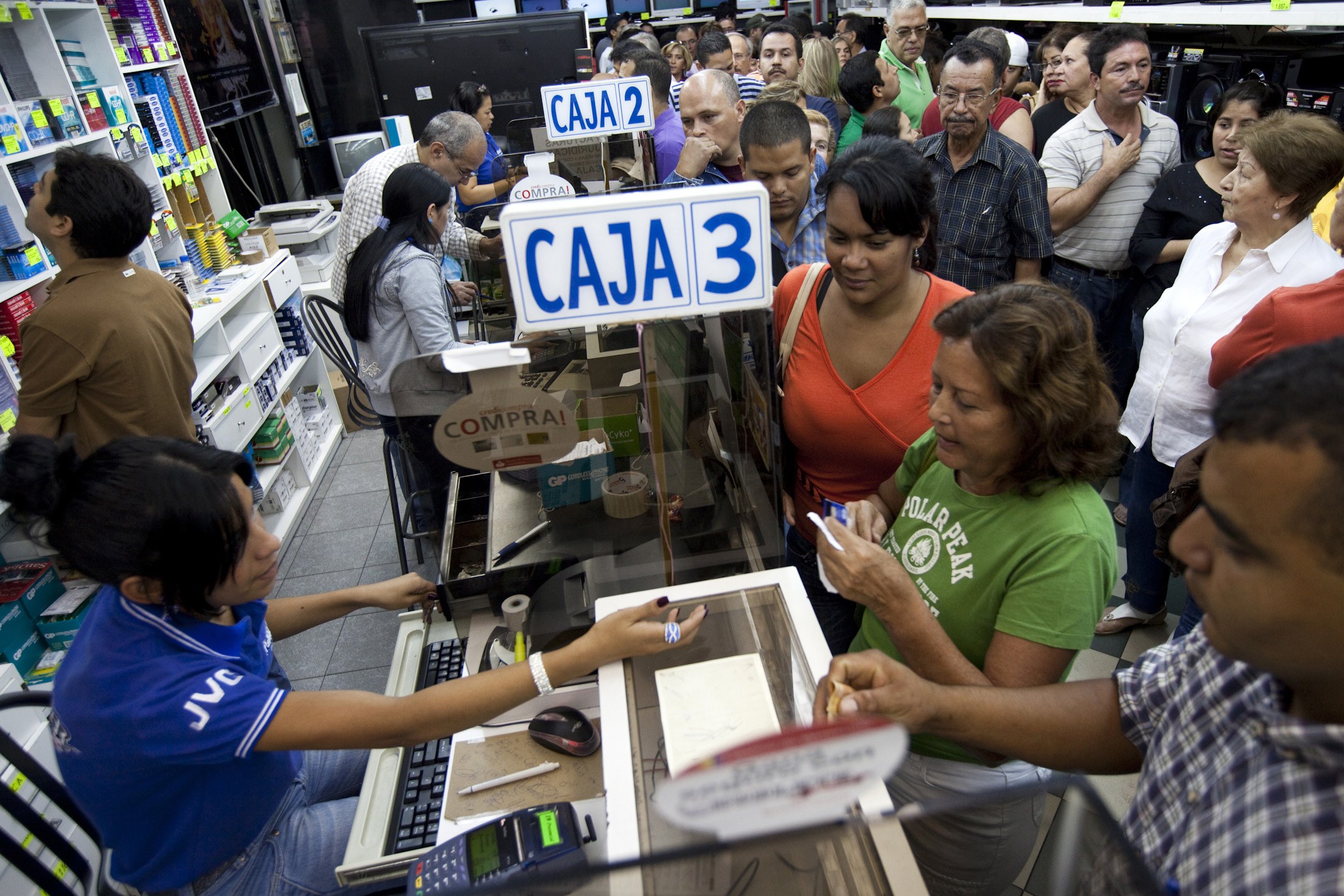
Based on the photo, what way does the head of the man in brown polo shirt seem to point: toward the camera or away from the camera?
away from the camera

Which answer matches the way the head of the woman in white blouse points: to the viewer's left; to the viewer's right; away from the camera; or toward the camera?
to the viewer's left

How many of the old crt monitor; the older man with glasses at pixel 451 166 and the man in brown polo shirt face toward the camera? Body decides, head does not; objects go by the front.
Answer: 1

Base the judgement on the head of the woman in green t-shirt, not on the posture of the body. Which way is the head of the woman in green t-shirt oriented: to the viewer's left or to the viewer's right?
to the viewer's left

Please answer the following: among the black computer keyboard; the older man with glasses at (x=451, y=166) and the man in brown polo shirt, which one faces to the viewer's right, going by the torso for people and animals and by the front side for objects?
the older man with glasses

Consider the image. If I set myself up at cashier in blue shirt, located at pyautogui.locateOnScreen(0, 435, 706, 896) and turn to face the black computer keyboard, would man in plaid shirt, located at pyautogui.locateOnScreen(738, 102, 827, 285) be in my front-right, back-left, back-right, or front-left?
front-left

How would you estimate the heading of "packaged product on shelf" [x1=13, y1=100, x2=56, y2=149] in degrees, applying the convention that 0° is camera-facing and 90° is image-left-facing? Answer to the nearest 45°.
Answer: approximately 315°

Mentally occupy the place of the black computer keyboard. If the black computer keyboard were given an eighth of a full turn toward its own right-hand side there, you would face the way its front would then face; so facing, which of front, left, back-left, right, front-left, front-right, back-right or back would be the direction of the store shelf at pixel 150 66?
front-right

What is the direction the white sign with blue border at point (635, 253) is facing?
toward the camera

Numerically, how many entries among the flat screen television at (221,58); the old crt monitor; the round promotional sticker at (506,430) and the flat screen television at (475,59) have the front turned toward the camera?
3

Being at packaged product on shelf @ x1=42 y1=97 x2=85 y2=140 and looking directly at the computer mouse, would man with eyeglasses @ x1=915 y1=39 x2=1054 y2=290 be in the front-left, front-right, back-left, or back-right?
front-left

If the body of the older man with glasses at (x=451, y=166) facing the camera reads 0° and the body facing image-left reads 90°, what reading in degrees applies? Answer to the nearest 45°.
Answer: approximately 270°
